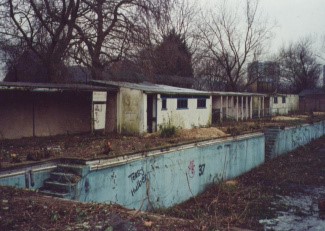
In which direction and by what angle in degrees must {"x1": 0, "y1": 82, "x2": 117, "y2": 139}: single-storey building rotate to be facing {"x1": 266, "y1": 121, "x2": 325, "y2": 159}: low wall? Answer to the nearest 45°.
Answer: approximately 45° to its left

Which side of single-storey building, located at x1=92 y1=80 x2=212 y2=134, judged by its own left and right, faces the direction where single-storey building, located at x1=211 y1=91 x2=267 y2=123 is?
left

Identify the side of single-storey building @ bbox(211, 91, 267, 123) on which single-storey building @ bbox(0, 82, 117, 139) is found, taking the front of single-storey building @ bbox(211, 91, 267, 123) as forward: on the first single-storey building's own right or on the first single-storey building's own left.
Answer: on the first single-storey building's own right

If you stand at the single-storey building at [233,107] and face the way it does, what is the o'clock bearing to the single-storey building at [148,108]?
the single-storey building at [148,108] is roughly at 2 o'clock from the single-storey building at [233,107].

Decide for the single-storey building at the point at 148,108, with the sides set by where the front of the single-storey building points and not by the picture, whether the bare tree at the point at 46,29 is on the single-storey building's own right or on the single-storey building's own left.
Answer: on the single-storey building's own right

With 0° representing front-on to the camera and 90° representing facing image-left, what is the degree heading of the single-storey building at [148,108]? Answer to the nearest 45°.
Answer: approximately 315°

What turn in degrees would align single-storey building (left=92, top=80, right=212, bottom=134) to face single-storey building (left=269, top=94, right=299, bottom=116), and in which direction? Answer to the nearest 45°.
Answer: approximately 90° to its left
